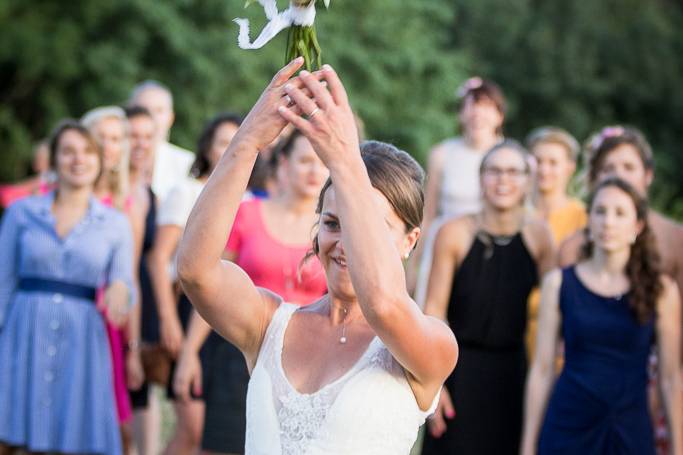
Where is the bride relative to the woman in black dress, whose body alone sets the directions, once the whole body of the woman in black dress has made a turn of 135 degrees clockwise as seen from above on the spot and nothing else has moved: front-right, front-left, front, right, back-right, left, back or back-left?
back-left

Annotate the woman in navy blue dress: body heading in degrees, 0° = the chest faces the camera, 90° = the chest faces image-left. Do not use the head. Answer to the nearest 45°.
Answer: approximately 0°

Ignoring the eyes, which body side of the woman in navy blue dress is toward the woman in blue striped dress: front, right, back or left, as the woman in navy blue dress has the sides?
right

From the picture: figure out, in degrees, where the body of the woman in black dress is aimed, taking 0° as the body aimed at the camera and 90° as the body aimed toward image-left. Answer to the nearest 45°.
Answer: approximately 0°

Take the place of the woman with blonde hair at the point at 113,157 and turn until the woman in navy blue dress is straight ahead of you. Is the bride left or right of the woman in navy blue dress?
right

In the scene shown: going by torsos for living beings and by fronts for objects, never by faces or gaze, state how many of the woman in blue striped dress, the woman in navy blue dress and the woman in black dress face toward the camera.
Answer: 3

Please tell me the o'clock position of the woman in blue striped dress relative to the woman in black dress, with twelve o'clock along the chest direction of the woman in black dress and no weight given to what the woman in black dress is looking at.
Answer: The woman in blue striped dress is roughly at 3 o'clock from the woman in black dress.
